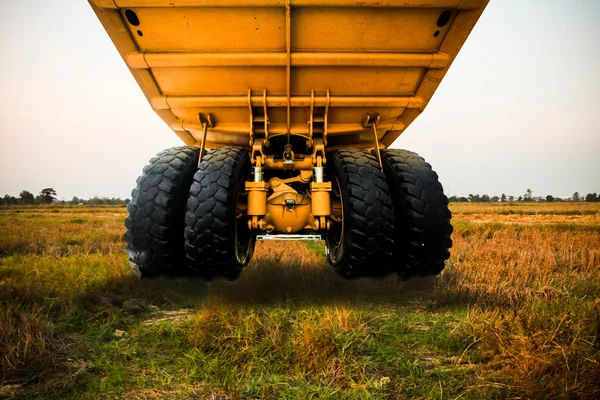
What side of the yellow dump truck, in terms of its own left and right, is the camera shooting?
back
